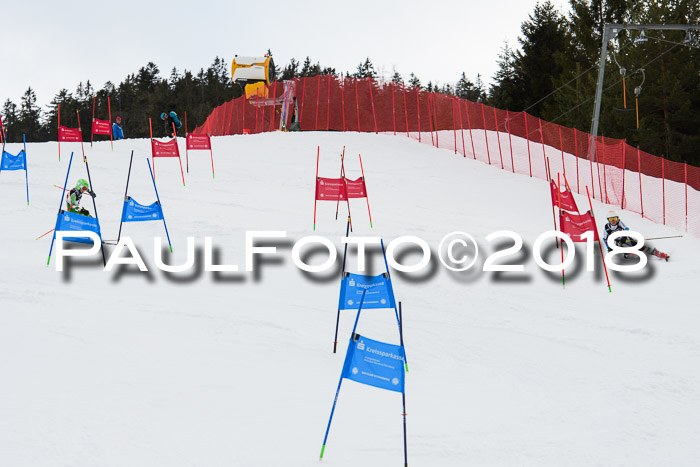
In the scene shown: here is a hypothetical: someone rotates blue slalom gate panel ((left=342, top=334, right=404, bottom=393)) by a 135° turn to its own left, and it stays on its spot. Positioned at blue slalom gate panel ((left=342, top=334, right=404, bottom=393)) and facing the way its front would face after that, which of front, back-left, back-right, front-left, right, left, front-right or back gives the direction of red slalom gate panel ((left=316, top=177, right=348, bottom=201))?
front-left

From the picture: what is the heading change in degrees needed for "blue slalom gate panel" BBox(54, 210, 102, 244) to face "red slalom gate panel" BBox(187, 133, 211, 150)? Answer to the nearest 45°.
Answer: approximately 180°

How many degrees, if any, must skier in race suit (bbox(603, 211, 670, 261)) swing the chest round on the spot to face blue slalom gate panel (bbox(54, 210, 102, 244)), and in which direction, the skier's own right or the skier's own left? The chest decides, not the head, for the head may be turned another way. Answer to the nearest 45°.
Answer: approximately 45° to the skier's own right

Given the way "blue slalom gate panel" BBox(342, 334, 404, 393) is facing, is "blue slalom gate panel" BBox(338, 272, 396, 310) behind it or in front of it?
behind

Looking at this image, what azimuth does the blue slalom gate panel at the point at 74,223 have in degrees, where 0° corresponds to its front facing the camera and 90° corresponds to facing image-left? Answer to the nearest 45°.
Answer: approximately 0°

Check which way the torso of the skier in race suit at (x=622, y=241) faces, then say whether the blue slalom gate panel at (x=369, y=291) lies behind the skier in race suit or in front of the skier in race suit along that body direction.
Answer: in front

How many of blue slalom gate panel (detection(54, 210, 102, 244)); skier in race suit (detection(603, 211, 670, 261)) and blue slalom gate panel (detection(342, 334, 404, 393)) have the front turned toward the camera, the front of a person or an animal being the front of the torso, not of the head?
3

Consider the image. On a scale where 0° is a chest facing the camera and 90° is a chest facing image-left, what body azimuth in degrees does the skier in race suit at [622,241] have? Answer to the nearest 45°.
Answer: approximately 0°
